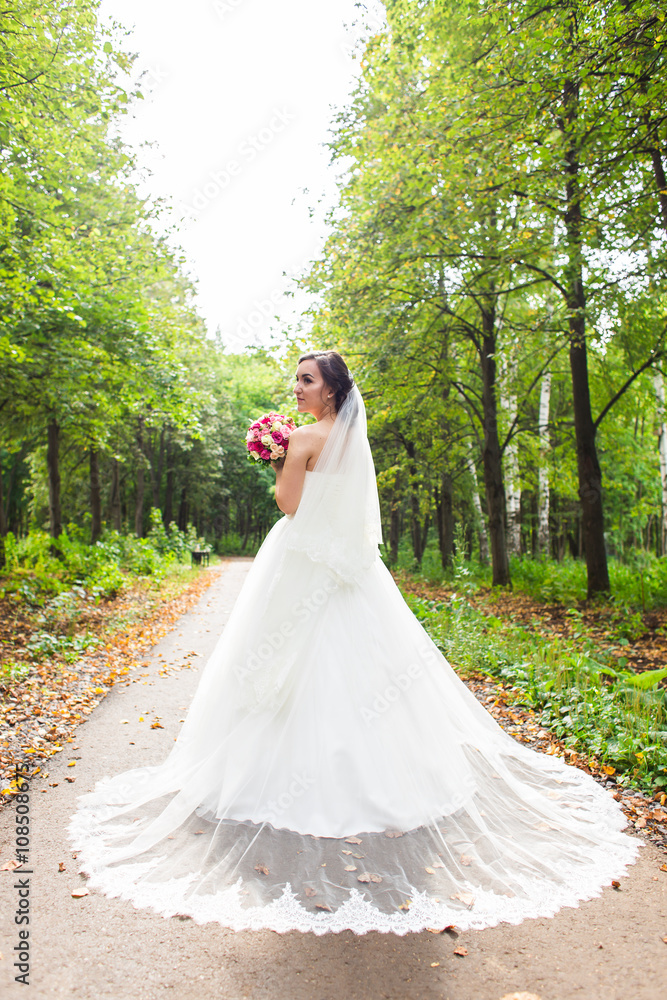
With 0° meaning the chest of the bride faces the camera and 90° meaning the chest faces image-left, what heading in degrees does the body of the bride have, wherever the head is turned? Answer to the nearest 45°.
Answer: approximately 135°

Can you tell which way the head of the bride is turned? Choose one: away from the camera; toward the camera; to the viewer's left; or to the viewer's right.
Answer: to the viewer's left

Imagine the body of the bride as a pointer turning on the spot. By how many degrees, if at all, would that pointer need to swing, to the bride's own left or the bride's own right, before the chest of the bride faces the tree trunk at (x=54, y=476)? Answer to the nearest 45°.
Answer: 0° — they already face it

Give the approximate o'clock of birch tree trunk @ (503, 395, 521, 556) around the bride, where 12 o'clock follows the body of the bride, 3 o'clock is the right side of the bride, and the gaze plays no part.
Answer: The birch tree trunk is roughly at 2 o'clock from the bride.

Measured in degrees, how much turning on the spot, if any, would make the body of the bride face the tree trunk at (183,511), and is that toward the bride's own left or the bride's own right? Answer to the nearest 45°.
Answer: approximately 45° to the bride's own right

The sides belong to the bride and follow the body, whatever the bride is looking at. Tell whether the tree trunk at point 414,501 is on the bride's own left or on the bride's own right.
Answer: on the bride's own right

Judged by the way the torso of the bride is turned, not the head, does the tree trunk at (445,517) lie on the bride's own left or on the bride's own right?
on the bride's own right
